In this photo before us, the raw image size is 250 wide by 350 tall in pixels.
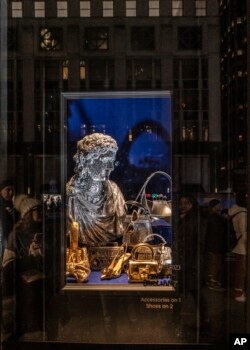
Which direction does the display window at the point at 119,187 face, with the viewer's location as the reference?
facing the viewer

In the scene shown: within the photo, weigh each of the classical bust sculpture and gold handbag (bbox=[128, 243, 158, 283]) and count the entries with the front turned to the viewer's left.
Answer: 0

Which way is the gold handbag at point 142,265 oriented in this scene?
toward the camera

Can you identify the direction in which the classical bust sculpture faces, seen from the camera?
facing the viewer and to the right of the viewer
